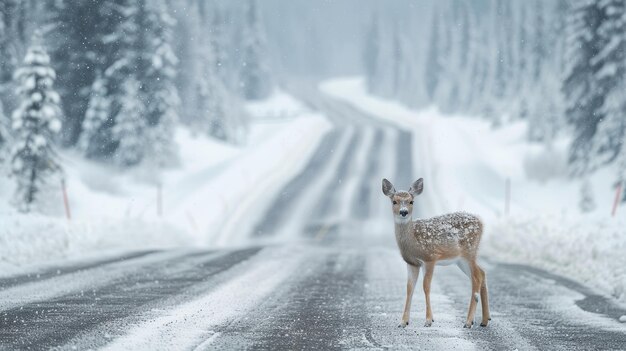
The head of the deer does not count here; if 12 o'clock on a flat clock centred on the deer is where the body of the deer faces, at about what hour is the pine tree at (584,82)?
The pine tree is roughly at 5 o'clock from the deer.

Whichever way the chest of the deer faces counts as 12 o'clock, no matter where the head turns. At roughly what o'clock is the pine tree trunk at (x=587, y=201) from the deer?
The pine tree trunk is roughly at 5 o'clock from the deer.

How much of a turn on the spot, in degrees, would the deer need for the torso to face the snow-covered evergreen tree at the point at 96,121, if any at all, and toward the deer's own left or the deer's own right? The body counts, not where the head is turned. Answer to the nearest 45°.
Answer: approximately 90° to the deer's own right

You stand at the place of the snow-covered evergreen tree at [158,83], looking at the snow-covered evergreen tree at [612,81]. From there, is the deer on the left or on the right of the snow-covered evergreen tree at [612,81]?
right

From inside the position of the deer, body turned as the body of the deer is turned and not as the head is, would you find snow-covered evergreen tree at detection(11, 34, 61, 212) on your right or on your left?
on your right

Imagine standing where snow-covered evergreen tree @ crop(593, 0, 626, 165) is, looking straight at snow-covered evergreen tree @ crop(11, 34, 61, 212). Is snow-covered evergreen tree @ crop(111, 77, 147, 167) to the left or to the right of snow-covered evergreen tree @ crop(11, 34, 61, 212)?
right

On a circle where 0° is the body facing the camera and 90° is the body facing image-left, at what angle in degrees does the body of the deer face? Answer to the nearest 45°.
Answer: approximately 45°

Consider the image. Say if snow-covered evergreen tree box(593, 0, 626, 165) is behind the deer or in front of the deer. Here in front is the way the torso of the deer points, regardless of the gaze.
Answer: behind

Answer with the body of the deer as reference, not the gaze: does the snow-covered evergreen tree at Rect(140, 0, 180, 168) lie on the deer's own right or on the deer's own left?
on the deer's own right
